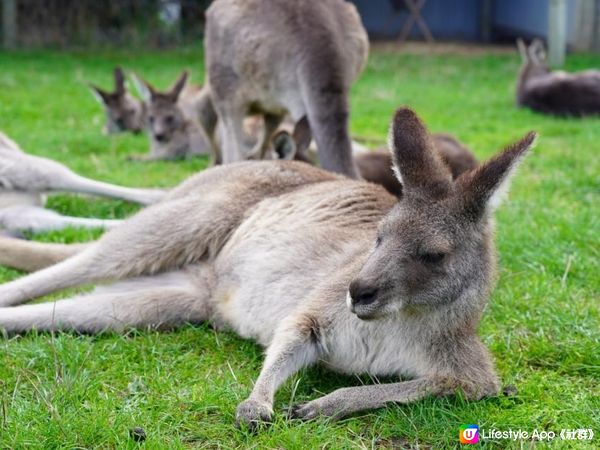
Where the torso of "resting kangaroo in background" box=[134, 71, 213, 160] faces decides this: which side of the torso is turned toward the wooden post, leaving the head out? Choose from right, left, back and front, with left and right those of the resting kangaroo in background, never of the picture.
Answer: back

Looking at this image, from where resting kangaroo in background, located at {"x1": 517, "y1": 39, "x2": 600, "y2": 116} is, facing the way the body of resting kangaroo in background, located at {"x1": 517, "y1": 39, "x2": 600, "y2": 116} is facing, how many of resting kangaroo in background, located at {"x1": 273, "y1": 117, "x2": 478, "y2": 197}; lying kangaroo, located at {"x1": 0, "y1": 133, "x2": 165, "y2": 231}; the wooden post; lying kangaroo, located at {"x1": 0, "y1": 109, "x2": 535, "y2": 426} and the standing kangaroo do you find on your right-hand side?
1

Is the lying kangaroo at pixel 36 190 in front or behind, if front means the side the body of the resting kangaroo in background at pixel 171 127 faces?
in front

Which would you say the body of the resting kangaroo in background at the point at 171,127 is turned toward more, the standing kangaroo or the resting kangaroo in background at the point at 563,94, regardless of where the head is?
the standing kangaroo

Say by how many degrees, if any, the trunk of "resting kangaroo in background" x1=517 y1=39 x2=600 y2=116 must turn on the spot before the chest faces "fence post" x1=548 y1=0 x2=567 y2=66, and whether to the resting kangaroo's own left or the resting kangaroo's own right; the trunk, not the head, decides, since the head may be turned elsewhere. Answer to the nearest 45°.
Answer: approximately 90° to the resting kangaroo's own right

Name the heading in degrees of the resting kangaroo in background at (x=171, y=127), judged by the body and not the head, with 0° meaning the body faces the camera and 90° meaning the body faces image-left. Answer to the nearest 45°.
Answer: approximately 45°

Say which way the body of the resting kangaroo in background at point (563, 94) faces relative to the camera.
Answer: to the viewer's left

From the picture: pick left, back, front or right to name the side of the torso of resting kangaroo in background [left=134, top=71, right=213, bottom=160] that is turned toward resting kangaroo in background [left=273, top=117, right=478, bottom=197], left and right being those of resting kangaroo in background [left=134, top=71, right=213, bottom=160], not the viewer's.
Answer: left

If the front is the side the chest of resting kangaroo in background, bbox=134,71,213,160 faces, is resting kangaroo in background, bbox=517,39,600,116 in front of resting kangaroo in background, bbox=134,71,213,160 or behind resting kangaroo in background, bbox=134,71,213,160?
behind

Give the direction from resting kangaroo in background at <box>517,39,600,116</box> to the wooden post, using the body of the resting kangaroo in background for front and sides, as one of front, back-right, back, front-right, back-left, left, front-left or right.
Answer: right

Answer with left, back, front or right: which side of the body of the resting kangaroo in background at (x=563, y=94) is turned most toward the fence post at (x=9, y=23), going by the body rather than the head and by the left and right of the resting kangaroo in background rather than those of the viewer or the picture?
front

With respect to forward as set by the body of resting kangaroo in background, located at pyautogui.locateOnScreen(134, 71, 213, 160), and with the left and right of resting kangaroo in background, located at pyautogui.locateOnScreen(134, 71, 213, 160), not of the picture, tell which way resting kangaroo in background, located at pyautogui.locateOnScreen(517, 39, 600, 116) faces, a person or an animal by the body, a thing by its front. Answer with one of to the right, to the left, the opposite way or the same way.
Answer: to the right

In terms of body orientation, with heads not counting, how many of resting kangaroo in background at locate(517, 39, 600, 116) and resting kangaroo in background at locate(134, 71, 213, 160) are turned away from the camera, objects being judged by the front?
0

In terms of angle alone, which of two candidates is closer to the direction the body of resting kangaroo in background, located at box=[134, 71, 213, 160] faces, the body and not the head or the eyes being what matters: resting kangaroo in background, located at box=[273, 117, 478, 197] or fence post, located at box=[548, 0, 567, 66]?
the resting kangaroo in background

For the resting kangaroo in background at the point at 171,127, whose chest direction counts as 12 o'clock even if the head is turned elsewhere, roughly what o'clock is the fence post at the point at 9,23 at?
The fence post is roughly at 4 o'clock from the resting kangaroo in background.
